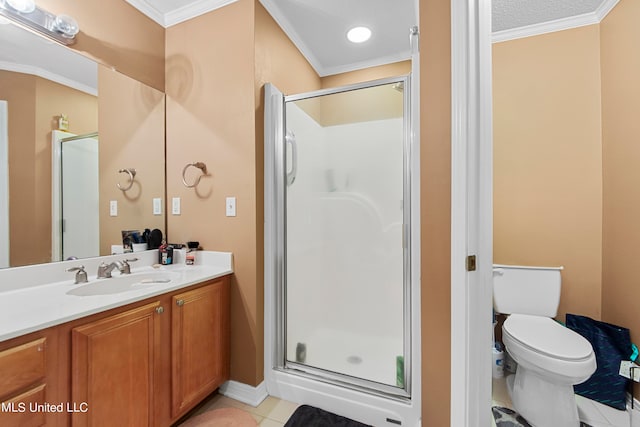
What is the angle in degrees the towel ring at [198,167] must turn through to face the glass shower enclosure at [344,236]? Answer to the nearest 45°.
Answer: approximately 90° to its left

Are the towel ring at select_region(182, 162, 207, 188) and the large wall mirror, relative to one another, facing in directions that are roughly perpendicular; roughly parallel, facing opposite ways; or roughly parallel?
roughly perpendicular

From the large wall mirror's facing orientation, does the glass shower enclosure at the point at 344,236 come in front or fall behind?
in front

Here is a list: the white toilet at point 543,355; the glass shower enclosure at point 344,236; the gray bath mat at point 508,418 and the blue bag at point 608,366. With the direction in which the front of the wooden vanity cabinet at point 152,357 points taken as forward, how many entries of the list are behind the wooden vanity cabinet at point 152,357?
0

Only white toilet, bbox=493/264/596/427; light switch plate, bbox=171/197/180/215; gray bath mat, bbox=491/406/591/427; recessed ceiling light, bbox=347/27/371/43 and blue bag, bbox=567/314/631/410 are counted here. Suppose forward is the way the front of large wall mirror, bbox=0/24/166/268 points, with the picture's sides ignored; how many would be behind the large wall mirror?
0

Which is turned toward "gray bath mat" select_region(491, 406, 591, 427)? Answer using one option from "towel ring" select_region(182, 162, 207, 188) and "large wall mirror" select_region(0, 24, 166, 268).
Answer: the large wall mirror

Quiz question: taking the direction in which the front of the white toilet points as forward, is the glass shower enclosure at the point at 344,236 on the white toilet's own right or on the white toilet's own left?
on the white toilet's own right

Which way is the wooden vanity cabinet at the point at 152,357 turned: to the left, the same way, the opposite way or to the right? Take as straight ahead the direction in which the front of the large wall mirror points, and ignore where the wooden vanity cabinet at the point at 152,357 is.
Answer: the same way

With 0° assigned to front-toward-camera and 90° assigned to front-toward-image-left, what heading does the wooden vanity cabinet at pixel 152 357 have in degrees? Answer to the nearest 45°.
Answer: approximately 315°

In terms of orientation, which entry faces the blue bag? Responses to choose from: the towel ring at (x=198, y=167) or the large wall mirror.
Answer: the large wall mirror

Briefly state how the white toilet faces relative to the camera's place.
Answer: facing the viewer and to the right of the viewer
